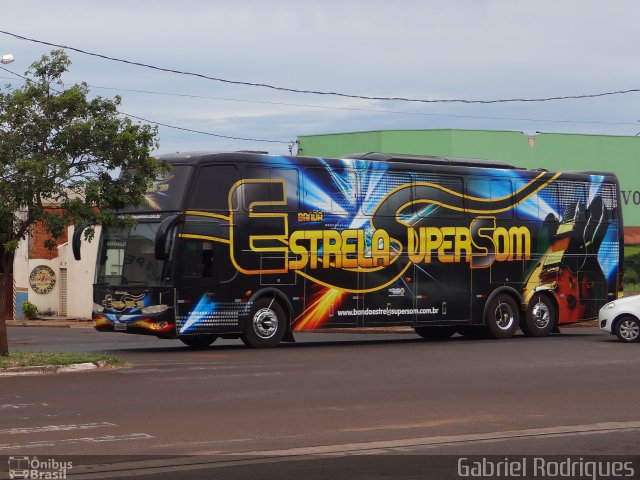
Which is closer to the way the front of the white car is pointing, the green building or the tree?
the tree

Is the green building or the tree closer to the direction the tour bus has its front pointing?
the tree

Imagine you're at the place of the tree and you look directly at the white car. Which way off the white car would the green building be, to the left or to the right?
left

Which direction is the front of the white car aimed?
to the viewer's left

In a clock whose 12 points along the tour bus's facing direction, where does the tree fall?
The tree is roughly at 12 o'clock from the tour bus.
